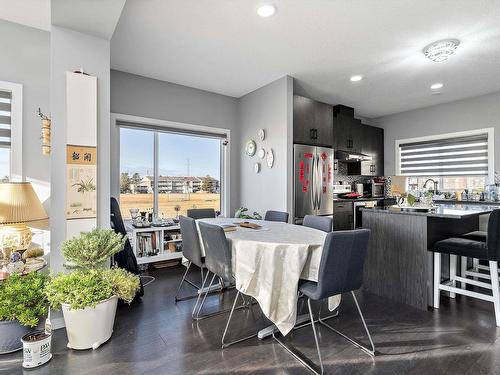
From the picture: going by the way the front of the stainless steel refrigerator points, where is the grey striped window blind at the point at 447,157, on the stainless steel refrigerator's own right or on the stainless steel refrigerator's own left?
on the stainless steel refrigerator's own left

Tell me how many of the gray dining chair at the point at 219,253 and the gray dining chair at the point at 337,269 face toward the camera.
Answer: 0

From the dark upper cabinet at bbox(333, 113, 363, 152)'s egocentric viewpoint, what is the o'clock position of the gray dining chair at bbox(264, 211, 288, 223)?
The gray dining chair is roughly at 2 o'clock from the dark upper cabinet.

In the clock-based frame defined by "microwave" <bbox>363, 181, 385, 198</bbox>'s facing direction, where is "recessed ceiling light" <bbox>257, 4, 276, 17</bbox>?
The recessed ceiling light is roughly at 2 o'clock from the microwave.

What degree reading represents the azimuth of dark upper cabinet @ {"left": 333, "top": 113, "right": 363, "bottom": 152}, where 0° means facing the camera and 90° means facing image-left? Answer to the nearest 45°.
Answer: approximately 315°

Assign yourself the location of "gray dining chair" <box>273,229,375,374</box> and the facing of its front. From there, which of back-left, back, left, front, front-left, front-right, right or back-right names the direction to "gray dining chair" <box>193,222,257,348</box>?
front-left

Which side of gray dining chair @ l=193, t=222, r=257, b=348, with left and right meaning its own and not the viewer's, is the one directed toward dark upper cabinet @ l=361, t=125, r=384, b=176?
front

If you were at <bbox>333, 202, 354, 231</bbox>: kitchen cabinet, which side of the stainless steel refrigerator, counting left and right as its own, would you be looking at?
left

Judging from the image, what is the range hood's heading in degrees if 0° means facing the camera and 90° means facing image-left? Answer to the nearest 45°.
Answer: approximately 315°

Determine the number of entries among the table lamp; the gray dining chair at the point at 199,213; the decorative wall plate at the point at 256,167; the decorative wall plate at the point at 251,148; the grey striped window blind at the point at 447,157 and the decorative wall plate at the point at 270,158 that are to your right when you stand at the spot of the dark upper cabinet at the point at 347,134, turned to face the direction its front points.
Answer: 5

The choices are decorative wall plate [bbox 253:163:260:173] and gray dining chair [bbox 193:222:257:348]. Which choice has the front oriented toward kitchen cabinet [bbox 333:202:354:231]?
the gray dining chair

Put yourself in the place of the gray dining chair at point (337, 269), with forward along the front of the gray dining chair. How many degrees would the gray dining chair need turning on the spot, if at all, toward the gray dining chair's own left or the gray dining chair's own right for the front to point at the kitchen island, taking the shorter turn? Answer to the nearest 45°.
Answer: approximately 90° to the gray dining chair's own right

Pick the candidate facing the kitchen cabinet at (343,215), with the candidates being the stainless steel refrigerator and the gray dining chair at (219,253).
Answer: the gray dining chair

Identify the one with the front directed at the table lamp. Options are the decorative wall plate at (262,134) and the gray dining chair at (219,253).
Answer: the decorative wall plate
